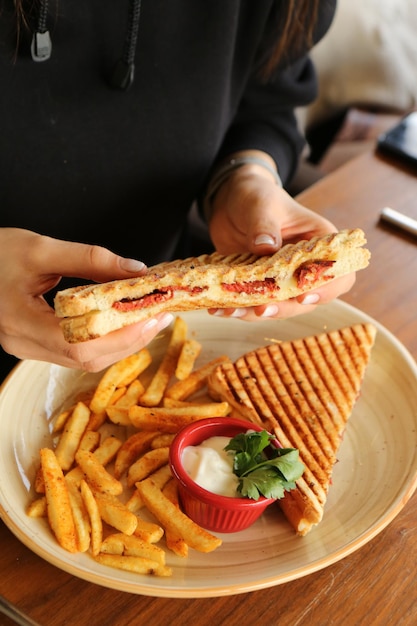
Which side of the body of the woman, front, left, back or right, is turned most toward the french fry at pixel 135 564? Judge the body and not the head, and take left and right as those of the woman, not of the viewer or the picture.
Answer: front

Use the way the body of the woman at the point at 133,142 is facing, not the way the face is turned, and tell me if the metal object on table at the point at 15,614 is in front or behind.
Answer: in front

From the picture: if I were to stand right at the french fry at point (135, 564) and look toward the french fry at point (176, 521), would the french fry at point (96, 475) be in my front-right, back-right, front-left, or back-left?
front-left

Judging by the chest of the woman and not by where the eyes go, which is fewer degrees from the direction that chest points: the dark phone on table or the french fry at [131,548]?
the french fry

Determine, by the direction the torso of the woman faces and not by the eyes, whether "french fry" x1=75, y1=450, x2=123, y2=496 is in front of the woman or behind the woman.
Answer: in front

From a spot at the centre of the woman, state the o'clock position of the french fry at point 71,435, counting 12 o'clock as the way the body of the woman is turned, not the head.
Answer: The french fry is roughly at 12 o'clock from the woman.

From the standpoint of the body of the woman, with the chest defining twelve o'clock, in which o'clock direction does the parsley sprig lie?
The parsley sprig is roughly at 11 o'clock from the woman.

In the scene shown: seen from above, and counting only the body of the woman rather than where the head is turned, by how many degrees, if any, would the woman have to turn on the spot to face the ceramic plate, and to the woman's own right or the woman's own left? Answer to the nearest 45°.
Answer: approximately 45° to the woman's own left

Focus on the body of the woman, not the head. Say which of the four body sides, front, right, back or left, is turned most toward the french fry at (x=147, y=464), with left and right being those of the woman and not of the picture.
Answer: front

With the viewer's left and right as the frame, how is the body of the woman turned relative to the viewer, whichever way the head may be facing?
facing the viewer

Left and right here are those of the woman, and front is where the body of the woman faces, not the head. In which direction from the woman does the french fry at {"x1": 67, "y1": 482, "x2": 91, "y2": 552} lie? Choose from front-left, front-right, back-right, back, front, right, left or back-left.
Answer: front

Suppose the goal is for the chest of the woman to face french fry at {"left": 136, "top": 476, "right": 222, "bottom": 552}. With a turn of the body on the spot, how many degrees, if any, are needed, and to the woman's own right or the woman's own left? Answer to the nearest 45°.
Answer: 0° — they already face it

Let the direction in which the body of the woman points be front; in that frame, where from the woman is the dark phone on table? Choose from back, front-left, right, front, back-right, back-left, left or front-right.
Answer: back-left

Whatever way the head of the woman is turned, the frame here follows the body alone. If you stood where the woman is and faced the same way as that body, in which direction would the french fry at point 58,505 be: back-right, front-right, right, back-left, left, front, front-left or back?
front

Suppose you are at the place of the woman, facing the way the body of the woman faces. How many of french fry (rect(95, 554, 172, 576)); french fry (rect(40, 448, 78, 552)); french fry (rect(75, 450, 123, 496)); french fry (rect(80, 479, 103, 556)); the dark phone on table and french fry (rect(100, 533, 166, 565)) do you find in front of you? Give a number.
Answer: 5
